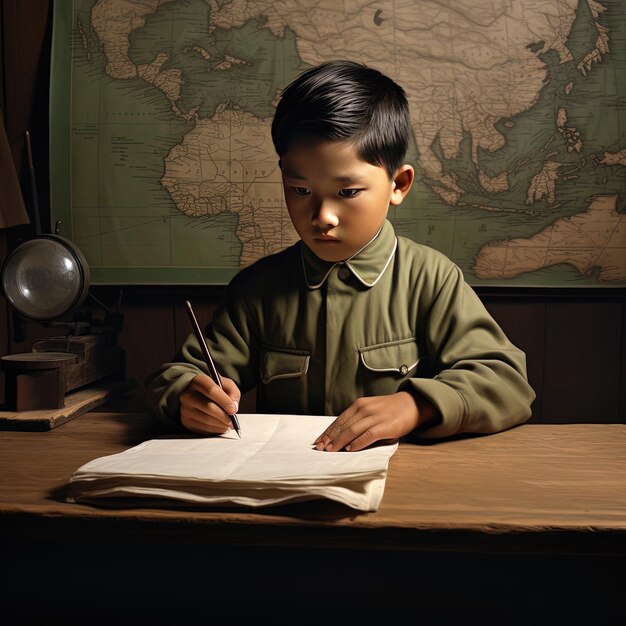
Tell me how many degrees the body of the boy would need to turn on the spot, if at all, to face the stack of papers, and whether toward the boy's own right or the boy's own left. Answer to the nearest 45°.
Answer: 0° — they already face it

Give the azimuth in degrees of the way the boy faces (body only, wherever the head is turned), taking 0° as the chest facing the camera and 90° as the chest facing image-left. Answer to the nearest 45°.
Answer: approximately 0°
